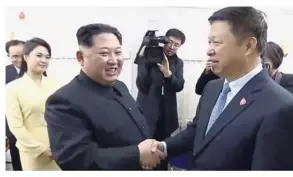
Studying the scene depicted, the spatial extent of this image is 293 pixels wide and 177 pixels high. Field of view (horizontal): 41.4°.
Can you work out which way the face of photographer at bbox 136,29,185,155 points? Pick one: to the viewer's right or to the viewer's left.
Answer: to the viewer's left

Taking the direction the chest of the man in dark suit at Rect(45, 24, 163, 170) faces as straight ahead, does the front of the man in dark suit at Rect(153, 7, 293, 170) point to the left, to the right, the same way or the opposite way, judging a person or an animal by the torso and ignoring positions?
to the right

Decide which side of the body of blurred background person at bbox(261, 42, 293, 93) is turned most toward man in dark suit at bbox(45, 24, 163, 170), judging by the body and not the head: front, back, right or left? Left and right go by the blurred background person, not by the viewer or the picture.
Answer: front

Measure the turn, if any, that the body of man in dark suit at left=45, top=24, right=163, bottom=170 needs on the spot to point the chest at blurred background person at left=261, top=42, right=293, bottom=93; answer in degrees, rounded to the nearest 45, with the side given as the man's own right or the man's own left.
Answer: approximately 45° to the man's own left

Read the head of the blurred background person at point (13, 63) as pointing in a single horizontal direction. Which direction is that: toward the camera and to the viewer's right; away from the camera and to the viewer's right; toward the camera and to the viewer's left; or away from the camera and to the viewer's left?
toward the camera and to the viewer's right

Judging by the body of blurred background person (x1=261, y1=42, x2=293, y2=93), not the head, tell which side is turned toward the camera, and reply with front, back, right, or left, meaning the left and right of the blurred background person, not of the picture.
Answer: left

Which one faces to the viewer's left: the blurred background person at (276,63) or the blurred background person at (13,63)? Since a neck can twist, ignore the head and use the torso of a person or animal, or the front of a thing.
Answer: the blurred background person at (276,63)

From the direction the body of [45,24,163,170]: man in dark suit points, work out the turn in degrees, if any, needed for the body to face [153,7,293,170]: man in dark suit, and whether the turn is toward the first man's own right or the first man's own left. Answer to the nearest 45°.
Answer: approximately 45° to the first man's own left

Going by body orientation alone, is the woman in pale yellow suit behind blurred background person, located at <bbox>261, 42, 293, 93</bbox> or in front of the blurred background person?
in front

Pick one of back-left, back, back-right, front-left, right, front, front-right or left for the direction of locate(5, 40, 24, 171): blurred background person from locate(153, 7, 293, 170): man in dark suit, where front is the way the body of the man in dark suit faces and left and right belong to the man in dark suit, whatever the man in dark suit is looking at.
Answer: front-right

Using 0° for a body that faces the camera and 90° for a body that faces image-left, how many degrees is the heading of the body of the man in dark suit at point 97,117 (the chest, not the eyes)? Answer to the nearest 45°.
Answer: approximately 315°

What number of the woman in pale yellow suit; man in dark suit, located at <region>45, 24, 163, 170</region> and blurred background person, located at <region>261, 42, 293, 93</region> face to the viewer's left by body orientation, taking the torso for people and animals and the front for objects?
1

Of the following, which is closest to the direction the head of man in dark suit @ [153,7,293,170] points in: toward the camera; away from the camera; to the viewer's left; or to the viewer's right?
to the viewer's left

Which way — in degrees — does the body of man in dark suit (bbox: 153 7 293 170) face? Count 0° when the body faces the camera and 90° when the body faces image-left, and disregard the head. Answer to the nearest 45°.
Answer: approximately 45°

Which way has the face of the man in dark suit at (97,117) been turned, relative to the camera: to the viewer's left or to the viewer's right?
to the viewer's right

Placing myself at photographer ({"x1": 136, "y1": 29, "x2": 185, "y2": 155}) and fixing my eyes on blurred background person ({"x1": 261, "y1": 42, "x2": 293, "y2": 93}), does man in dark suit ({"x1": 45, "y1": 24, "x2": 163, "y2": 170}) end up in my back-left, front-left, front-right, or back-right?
back-right

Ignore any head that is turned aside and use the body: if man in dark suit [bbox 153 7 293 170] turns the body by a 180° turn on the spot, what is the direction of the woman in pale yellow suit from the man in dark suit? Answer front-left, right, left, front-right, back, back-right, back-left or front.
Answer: back-left
